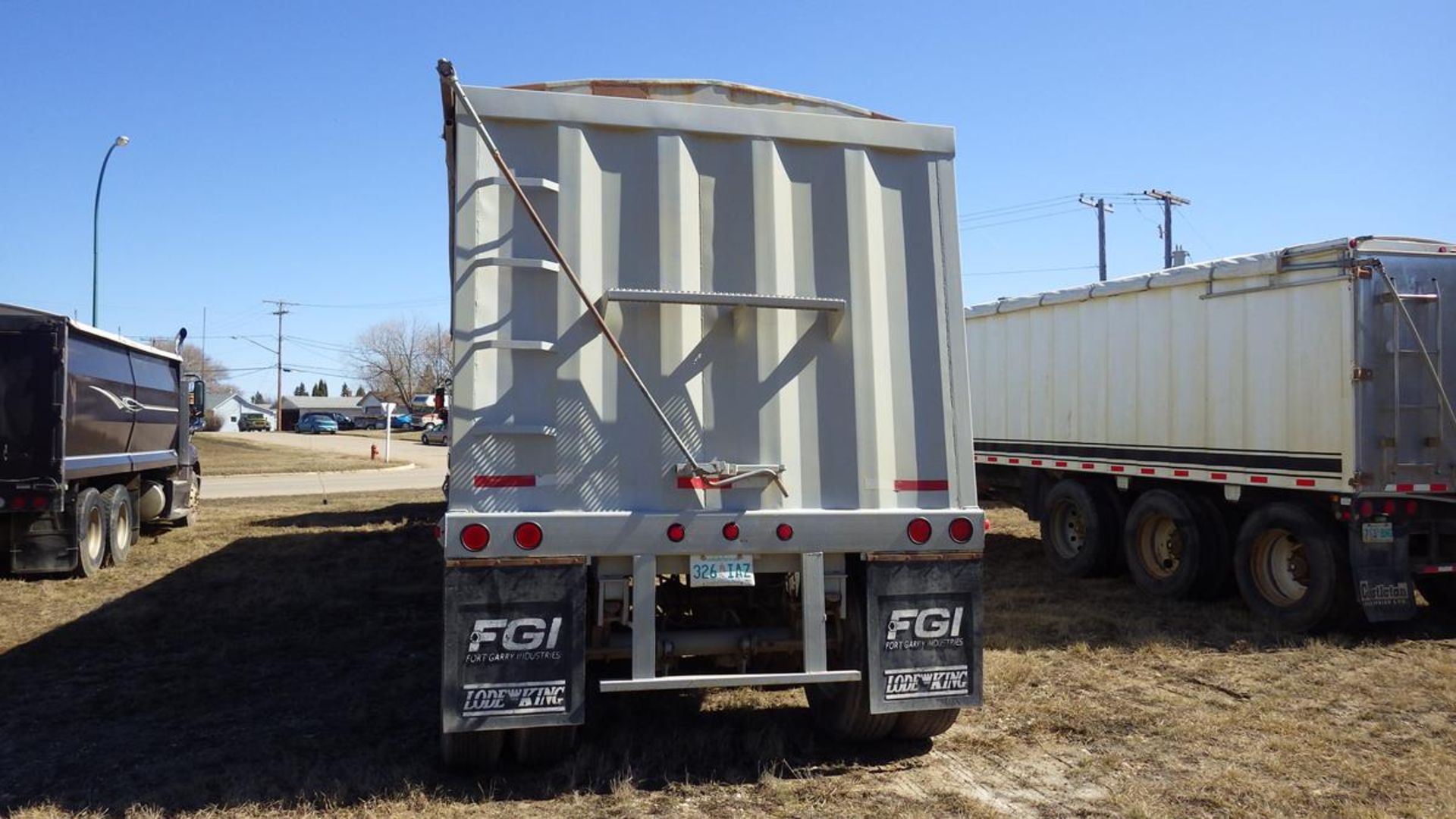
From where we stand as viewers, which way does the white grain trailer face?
facing away from the viewer and to the left of the viewer

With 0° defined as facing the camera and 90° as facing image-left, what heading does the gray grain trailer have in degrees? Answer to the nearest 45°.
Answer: approximately 180°

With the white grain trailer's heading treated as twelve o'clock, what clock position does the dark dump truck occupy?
The dark dump truck is roughly at 10 o'clock from the white grain trailer.

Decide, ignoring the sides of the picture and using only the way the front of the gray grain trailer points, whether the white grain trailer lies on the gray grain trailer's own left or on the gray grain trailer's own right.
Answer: on the gray grain trailer's own right

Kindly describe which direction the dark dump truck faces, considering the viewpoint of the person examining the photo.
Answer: facing away from the viewer and to the right of the viewer

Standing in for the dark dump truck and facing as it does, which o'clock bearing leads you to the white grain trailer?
The white grain trailer is roughly at 3 o'clock from the dark dump truck.

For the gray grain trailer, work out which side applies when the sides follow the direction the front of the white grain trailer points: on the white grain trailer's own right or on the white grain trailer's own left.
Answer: on the white grain trailer's own left

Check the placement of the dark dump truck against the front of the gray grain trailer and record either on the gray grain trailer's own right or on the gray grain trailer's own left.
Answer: on the gray grain trailer's own left
